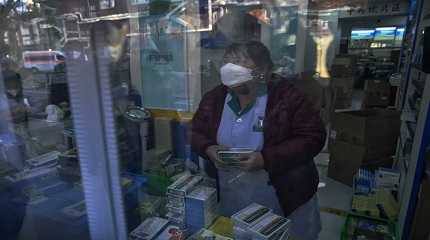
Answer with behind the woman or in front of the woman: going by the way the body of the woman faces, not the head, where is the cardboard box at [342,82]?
behind

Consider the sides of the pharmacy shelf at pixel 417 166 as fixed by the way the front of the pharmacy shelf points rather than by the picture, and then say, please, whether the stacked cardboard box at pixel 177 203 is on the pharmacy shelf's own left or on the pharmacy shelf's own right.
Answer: on the pharmacy shelf's own left

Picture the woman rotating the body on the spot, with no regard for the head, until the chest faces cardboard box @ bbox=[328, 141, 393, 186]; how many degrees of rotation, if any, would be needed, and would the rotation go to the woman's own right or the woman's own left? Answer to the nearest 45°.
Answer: approximately 180°

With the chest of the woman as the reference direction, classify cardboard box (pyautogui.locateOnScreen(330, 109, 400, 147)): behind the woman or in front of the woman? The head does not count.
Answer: behind

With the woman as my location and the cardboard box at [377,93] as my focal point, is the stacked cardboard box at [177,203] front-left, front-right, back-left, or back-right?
back-left

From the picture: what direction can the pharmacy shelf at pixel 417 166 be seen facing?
to the viewer's left

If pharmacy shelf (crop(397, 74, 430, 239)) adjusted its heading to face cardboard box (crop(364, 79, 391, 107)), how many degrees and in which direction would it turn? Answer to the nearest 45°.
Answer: approximately 90° to its right

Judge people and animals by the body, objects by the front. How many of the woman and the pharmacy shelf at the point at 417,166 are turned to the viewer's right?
0

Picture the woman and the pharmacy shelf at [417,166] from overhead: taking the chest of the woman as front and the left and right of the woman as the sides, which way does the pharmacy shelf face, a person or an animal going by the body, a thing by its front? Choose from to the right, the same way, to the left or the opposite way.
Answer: to the right

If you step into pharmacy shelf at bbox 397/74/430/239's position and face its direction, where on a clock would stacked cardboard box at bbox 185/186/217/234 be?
The stacked cardboard box is roughly at 10 o'clock from the pharmacy shelf.

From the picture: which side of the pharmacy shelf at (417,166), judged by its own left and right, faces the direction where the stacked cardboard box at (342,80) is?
right

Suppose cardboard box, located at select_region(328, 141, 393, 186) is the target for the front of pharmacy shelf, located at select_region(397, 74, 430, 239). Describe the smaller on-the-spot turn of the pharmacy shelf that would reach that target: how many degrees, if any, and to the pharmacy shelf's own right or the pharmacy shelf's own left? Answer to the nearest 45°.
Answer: approximately 45° to the pharmacy shelf's own right

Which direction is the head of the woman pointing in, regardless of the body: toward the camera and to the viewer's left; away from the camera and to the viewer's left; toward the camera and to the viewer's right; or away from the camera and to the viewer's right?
toward the camera and to the viewer's left
